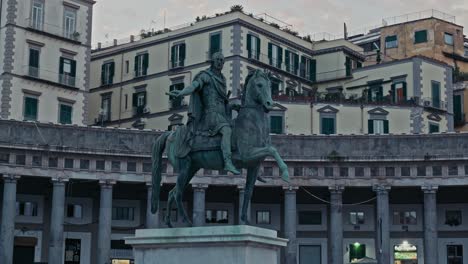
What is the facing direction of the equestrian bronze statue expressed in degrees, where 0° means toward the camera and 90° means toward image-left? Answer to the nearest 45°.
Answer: approximately 315°
